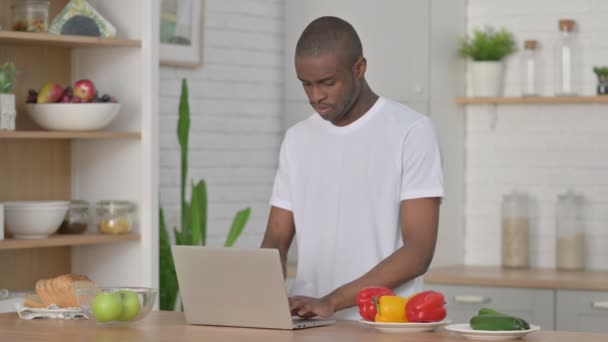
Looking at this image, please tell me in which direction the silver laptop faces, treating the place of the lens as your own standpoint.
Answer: facing away from the viewer and to the right of the viewer

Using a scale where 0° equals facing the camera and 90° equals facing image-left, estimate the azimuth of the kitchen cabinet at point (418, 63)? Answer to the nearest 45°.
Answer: approximately 0°

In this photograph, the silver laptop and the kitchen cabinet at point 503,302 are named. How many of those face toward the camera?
1

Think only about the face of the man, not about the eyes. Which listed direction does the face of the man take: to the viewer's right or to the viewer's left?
to the viewer's left

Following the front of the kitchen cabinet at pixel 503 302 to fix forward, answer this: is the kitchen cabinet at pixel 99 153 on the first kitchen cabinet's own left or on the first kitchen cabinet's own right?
on the first kitchen cabinet's own right

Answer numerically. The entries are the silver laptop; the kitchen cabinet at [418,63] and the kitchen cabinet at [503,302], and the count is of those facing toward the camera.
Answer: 2

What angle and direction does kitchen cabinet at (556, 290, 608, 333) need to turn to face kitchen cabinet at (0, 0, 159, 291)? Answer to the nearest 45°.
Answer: approximately 90° to its right

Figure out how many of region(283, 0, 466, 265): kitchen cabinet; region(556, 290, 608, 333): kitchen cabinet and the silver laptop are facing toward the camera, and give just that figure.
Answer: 2
